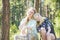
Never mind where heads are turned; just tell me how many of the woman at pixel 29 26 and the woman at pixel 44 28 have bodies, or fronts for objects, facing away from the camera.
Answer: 0

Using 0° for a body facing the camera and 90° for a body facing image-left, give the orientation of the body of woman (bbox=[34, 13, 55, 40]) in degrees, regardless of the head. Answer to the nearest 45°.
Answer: approximately 45°

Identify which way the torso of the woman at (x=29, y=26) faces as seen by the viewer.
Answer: toward the camera

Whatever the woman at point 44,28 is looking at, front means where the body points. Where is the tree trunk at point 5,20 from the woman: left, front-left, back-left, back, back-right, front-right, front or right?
front-right
